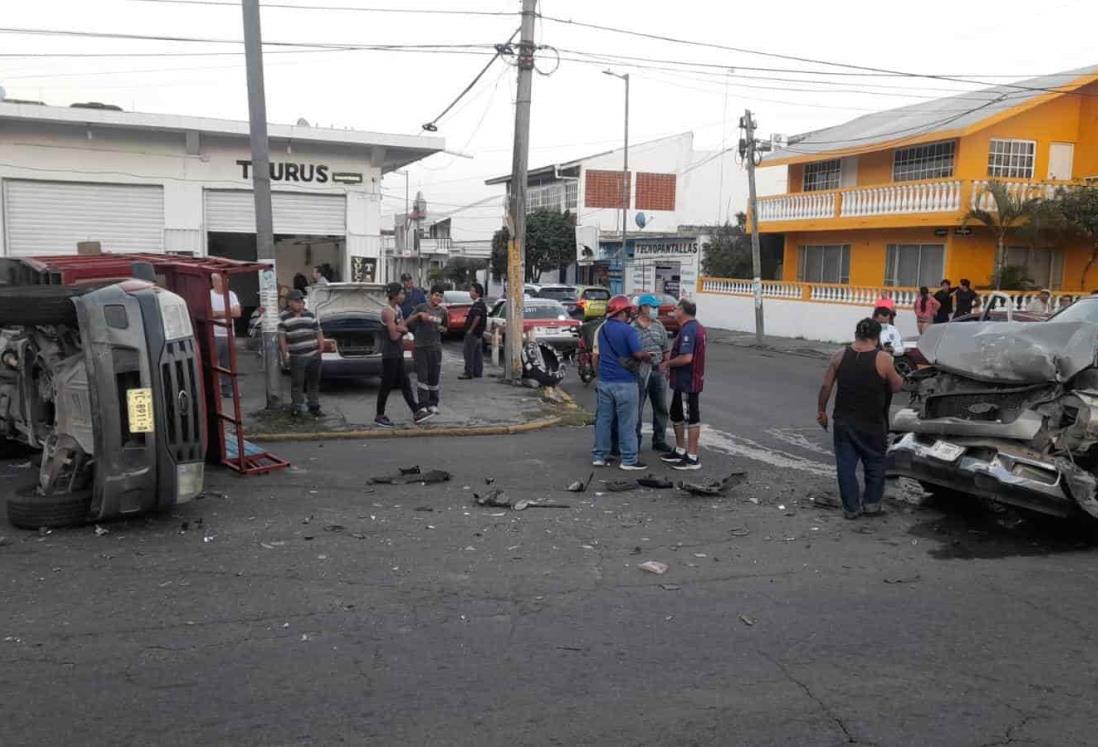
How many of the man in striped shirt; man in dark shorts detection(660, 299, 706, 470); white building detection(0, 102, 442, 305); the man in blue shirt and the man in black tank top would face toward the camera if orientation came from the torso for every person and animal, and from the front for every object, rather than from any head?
2

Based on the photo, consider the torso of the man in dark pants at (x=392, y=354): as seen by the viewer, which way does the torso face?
to the viewer's right

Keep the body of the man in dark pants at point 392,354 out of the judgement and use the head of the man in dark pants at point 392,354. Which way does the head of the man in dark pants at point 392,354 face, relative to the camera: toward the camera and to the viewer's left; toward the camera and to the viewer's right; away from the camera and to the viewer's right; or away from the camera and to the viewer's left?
toward the camera and to the viewer's right

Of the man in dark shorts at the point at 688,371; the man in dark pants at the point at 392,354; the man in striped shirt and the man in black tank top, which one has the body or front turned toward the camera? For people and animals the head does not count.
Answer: the man in striped shirt

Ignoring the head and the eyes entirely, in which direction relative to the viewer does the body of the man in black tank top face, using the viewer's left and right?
facing away from the viewer

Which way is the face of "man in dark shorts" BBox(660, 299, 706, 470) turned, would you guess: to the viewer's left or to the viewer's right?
to the viewer's left

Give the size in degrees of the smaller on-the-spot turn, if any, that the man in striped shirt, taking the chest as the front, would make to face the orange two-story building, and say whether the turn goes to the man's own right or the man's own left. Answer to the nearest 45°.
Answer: approximately 135° to the man's own left

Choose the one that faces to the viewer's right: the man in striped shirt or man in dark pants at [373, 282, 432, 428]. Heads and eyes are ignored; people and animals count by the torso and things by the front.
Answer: the man in dark pants

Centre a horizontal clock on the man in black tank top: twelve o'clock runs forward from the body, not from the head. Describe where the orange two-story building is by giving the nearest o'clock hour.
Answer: The orange two-story building is roughly at 12 o'clock from the man in black tank top.

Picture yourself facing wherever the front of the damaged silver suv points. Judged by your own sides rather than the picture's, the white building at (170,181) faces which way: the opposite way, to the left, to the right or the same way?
to the left

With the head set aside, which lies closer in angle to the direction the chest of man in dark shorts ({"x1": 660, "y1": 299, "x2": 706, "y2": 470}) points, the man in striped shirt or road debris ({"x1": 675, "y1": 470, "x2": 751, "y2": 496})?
the man in striped shirt

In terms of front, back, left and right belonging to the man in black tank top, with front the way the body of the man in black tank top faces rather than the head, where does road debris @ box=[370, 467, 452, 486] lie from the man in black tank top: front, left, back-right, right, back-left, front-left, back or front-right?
left

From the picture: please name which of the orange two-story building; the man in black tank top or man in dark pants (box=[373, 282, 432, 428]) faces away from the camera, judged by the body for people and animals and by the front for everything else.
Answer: the man in black tank top
